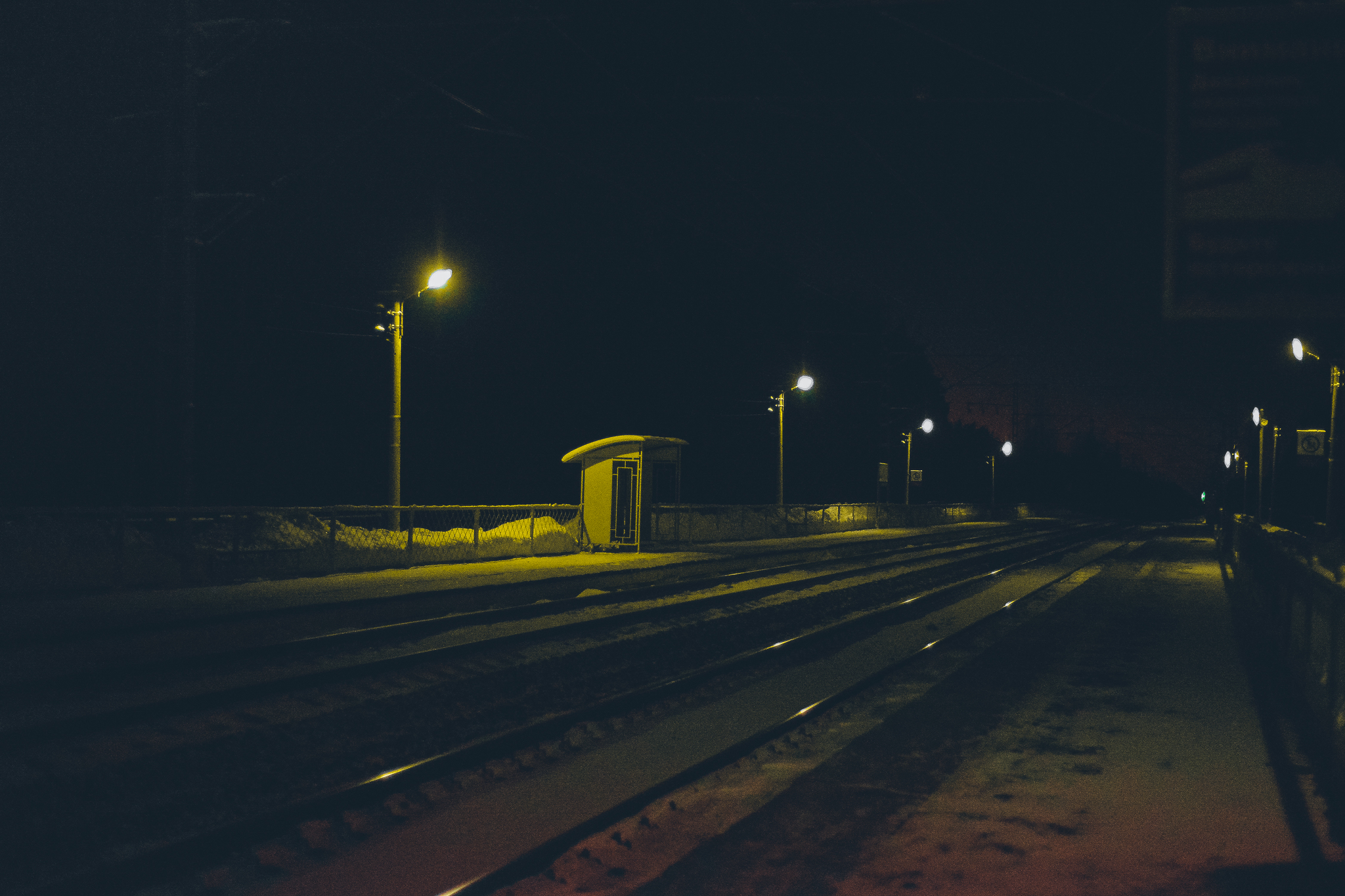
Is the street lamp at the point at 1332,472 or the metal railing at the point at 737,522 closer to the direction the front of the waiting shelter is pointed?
the street lamp

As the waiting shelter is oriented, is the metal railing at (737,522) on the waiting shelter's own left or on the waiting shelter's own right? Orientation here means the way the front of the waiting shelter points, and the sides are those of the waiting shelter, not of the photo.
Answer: on the waiting shelter's own left

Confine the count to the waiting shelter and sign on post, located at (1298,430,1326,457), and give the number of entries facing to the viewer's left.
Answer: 0

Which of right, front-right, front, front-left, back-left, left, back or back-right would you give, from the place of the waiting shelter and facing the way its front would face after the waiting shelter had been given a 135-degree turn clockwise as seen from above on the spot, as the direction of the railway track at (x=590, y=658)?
left

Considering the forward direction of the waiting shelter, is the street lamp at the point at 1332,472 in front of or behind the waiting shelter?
in front

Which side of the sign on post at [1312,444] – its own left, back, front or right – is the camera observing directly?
front

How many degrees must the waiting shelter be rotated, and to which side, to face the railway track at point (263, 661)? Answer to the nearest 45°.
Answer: approximately 45° to its right
